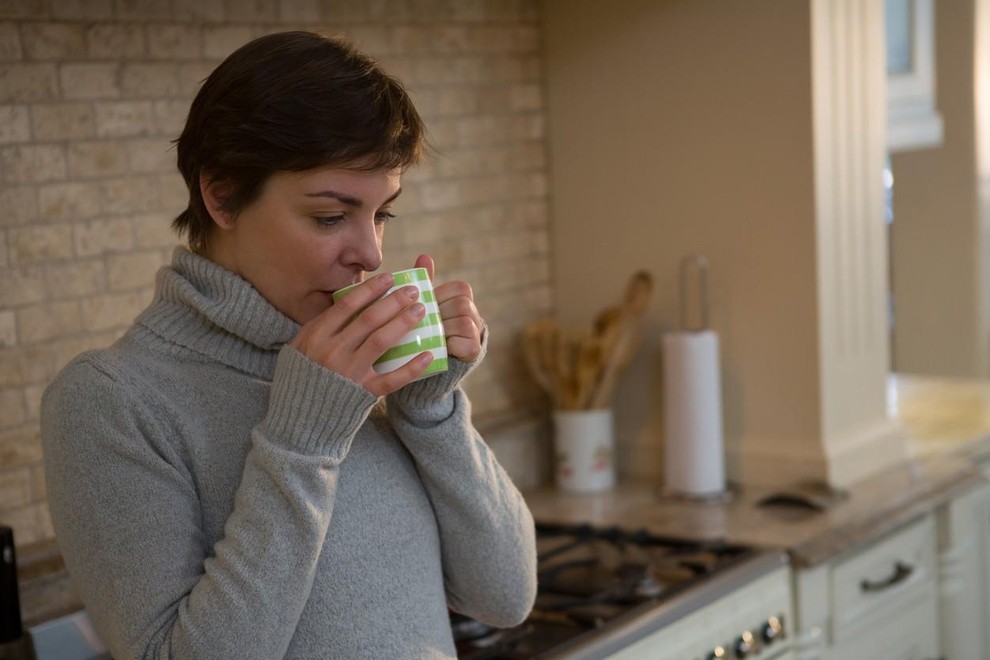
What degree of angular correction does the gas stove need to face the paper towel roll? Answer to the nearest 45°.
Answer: approximately 135° to its left

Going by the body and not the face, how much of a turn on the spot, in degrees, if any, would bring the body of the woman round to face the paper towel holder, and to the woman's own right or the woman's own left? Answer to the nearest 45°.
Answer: approximately 90° to the woman's own left

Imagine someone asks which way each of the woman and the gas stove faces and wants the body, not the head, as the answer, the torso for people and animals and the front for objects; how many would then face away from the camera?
0

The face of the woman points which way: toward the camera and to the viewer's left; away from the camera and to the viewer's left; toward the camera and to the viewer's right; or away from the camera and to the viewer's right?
toward the camera and to the viewer's right

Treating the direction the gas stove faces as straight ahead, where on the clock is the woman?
The woman is roughly at 2 o'clock from the gas stove.

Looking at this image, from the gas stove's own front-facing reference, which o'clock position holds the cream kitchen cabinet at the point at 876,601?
The cream kitchen cabinet is roughly at 9 o'clock from the gas stove.

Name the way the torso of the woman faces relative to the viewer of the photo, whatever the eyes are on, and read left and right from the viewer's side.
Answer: facing the viewer and to the right of the viewer
